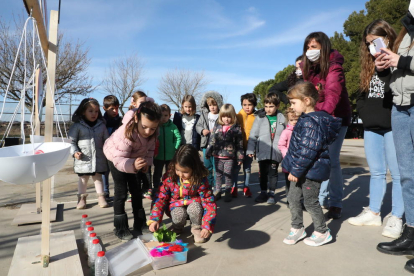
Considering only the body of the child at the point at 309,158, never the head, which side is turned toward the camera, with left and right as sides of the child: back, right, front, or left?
left

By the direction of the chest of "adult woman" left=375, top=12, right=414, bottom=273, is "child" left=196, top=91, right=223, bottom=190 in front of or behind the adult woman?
in front

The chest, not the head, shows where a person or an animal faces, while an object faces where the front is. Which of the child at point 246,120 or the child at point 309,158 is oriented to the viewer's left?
the child at point 309,158

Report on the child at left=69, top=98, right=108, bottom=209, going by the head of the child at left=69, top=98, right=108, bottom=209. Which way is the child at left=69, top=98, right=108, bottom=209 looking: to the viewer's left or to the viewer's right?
to the viewer's right

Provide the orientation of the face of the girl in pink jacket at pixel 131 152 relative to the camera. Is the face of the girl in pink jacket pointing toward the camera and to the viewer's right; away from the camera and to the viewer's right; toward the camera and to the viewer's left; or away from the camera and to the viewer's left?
toward the camera and to the viewer's right

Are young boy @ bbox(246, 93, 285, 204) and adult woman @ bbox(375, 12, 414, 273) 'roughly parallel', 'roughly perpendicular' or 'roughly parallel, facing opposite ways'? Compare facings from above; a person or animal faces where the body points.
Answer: roughly perpendicular

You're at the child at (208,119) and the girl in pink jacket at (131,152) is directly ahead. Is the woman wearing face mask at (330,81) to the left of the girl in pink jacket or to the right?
left

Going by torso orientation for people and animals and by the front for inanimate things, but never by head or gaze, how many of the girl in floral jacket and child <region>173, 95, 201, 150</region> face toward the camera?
2

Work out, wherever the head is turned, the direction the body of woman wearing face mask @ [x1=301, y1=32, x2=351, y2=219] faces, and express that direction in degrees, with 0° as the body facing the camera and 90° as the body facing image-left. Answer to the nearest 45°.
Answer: approximately 45°

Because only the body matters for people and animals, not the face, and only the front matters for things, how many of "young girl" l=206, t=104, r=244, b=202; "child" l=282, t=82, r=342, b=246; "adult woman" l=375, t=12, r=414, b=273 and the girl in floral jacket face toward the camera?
2

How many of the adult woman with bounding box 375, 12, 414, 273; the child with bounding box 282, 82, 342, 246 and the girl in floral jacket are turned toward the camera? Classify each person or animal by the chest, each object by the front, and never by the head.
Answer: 1

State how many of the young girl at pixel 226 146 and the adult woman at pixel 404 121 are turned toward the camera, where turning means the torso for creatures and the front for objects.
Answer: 1
